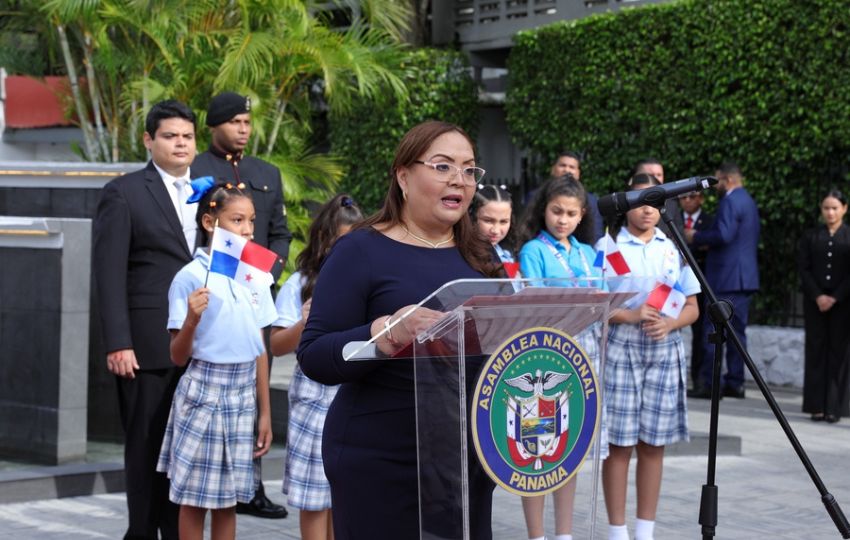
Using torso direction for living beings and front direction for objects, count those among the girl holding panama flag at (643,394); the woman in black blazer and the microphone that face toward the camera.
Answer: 2

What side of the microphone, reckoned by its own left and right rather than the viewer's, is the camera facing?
left

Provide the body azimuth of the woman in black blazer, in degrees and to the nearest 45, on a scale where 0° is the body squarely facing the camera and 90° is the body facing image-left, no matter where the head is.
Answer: approximately 0°

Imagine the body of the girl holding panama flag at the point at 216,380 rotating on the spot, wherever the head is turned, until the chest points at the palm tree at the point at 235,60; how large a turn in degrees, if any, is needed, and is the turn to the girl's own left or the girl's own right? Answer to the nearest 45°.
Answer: approximately 135° to the girl's own left

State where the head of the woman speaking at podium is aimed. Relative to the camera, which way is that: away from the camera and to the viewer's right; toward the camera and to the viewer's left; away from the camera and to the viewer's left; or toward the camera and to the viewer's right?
toward the camera and to the viewer's right

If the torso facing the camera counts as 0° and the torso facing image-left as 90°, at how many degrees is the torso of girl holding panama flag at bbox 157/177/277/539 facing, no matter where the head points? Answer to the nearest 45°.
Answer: approximately 315°

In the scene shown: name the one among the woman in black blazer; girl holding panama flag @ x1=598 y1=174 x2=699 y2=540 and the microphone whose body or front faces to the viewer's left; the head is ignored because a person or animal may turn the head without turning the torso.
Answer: the microphone

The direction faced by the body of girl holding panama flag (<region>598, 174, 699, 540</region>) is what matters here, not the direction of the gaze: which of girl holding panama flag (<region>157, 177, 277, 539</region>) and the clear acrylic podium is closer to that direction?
the clear acrylic podium

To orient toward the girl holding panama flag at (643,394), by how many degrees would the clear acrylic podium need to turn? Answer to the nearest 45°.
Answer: approximately 135° to its left
